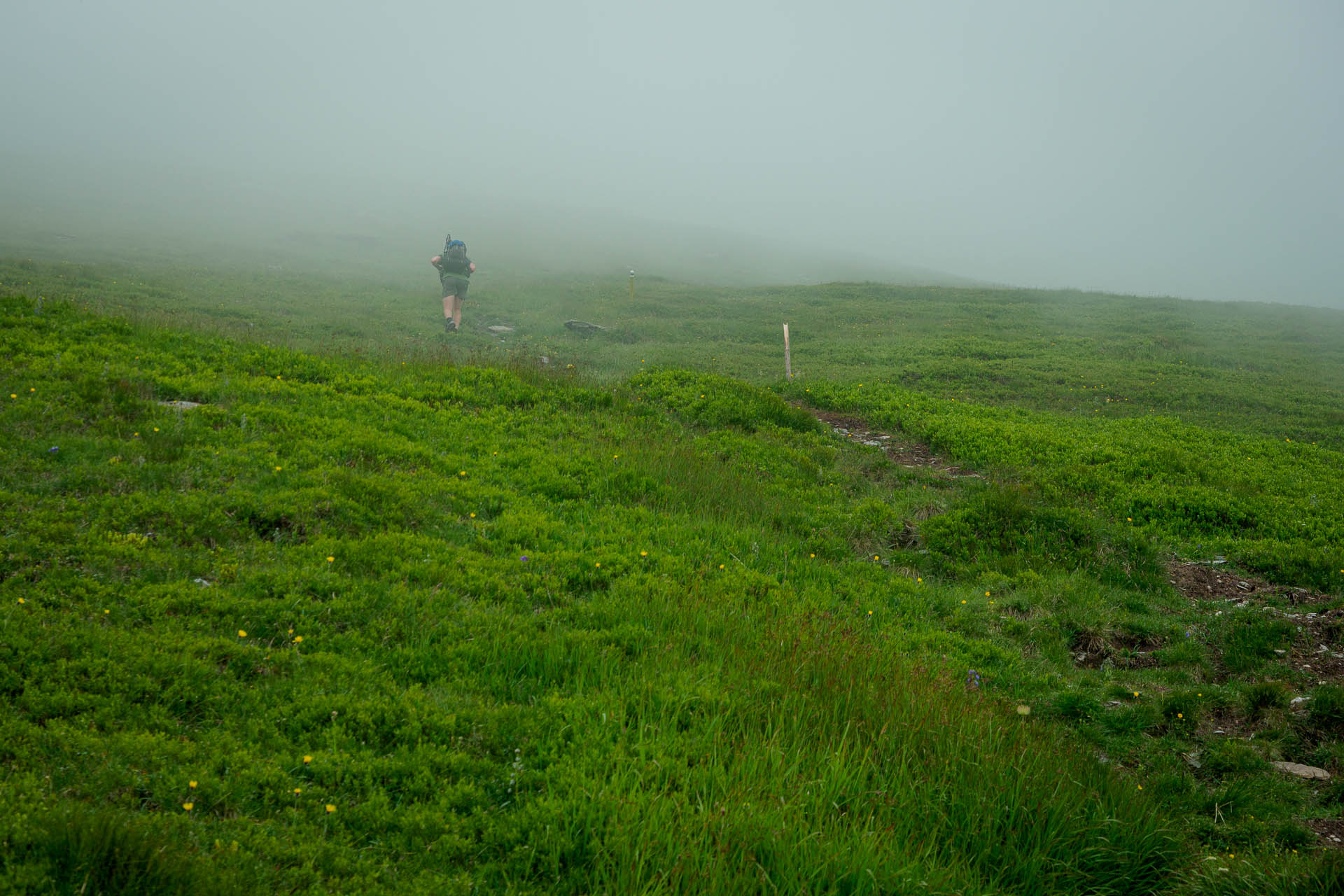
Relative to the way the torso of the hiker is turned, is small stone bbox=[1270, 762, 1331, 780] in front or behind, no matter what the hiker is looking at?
behind

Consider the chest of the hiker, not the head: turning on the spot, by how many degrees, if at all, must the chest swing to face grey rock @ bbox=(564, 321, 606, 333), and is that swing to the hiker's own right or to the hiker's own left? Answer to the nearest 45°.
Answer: approximately 45° to the hiker's own right

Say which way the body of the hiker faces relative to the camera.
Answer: away from the camera

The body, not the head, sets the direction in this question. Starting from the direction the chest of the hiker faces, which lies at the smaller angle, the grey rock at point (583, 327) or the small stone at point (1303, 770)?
the grey rock
